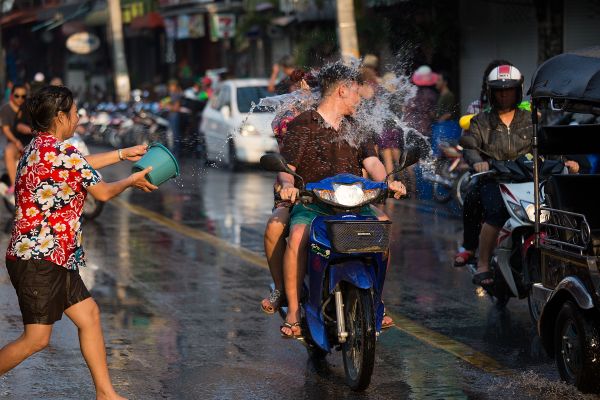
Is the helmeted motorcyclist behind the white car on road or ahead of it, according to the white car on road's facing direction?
ahead

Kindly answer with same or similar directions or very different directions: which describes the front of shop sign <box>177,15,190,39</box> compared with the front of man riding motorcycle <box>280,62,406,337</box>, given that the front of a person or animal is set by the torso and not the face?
same or similar directions

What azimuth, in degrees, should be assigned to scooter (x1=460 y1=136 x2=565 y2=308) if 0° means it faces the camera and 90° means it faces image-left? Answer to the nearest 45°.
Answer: approximately 315°

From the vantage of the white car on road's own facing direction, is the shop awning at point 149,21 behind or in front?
behind

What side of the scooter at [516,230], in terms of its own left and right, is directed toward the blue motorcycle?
right

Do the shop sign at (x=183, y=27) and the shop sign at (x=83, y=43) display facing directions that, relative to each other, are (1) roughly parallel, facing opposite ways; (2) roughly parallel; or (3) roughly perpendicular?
roughly parallel

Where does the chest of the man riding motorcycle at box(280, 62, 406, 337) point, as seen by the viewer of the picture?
toward the camera

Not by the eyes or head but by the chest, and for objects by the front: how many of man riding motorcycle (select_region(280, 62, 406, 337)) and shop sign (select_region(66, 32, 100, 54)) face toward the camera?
2

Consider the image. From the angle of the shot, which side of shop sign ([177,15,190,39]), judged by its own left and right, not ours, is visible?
front

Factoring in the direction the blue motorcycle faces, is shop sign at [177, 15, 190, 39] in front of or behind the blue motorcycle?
behind

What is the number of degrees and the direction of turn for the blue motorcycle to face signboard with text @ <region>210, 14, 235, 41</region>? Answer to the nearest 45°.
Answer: approximately 180°

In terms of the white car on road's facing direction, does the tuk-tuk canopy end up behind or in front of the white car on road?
in front

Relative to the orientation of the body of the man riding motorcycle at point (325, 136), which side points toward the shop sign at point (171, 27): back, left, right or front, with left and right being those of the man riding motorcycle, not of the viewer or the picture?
back

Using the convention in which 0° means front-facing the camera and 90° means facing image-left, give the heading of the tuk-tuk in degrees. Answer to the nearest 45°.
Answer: approximately 315°
